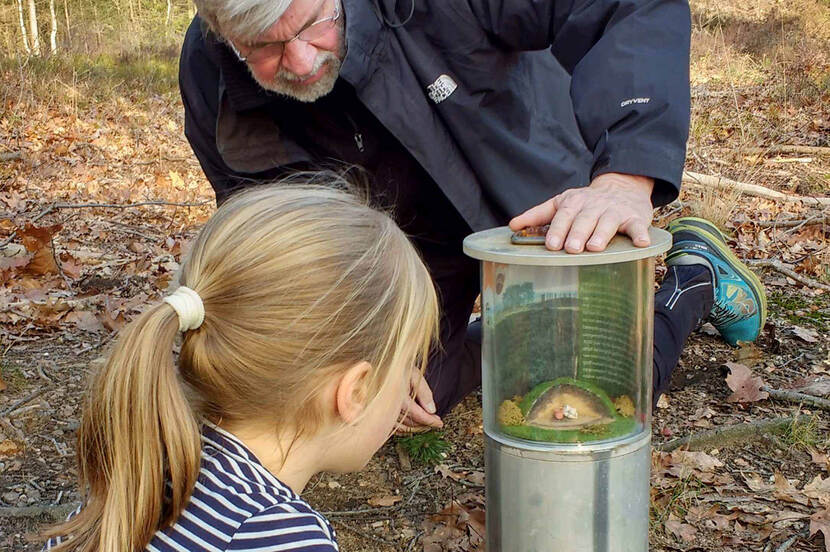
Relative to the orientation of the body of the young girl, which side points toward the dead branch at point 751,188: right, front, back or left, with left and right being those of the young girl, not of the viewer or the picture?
front

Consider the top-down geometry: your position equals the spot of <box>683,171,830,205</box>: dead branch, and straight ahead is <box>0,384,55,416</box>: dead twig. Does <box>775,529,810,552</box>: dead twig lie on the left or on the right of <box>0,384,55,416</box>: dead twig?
left

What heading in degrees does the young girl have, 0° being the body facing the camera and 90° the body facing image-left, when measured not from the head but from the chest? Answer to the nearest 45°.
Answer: approximately 225°

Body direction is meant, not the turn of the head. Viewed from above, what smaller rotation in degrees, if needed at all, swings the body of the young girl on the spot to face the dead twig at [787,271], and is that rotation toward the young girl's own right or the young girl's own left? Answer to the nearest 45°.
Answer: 0° — they already face it

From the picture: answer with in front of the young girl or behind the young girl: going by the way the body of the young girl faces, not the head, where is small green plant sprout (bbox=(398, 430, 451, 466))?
in front

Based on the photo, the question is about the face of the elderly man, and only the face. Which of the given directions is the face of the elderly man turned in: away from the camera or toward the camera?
toward the camera

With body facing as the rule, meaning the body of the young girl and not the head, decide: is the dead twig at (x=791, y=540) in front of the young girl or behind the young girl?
in front

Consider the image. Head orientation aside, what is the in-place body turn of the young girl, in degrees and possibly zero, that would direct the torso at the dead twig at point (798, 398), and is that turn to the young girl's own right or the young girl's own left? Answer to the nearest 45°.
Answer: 0° — they already face it

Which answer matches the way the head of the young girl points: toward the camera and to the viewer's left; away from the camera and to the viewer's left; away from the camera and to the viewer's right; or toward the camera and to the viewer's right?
away from the camera and to the viewer's right

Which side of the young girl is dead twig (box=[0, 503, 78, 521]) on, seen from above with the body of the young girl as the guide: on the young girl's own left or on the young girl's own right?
on the young girl's own left

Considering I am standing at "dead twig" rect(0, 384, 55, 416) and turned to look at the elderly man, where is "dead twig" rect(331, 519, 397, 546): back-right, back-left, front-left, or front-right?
front-right

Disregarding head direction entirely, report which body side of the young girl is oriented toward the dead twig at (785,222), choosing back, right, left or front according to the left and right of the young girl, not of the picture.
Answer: front

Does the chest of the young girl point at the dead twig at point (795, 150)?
yes

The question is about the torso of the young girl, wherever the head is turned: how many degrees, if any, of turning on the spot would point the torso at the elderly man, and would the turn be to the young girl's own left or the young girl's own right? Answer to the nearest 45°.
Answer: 0° — they already face them

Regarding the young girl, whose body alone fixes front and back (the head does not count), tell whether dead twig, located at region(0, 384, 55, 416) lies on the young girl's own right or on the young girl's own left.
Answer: on the young girl's own left
